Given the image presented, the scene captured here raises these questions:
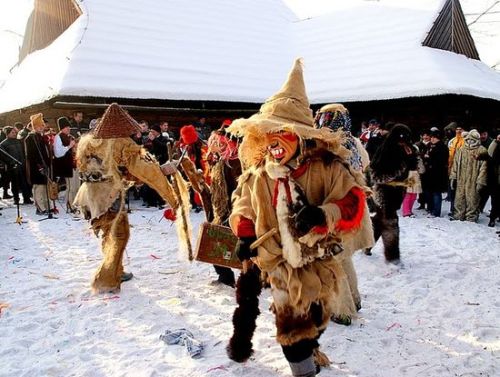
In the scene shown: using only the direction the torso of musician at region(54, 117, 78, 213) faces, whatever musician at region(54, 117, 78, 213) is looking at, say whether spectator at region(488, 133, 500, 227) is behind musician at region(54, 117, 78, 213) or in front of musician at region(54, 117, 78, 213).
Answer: in front

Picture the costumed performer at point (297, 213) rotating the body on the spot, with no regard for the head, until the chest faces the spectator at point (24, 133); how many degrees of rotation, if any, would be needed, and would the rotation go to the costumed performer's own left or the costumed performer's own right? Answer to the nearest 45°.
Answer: approximately 90° to the costumed performer's own right

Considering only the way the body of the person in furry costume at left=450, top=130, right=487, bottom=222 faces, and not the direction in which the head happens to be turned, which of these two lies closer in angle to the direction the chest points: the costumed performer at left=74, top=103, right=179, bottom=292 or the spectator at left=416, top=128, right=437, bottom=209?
the costumed performer

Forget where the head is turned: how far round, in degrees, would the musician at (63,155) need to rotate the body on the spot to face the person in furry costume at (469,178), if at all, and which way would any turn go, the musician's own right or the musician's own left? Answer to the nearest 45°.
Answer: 0° — they already face them

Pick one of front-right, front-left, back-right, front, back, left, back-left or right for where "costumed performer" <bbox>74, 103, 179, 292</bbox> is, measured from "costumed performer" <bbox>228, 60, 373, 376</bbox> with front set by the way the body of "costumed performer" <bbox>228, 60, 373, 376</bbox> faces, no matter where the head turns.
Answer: right

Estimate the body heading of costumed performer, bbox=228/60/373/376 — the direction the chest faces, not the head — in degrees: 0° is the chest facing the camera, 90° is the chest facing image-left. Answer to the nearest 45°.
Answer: approximately 45°

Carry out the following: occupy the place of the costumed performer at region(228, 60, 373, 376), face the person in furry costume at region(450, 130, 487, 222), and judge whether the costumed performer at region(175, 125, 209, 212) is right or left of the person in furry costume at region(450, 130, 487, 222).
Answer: left

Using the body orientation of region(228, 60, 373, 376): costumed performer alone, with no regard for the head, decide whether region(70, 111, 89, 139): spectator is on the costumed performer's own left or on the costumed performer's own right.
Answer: on the costumed performer's own right

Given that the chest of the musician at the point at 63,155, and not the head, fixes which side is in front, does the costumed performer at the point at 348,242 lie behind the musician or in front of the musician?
in front

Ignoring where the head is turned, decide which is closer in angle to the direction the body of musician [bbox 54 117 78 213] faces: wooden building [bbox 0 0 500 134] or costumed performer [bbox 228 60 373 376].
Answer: the costumed performer

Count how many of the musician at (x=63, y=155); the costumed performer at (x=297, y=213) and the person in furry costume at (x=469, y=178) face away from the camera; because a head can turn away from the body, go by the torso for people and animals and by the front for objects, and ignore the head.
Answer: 0

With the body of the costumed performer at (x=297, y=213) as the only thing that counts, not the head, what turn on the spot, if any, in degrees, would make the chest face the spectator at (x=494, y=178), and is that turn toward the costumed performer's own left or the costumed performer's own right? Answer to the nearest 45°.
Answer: approximately 180°

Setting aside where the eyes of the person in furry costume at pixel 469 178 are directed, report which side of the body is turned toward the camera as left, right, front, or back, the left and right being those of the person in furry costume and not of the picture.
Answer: front
